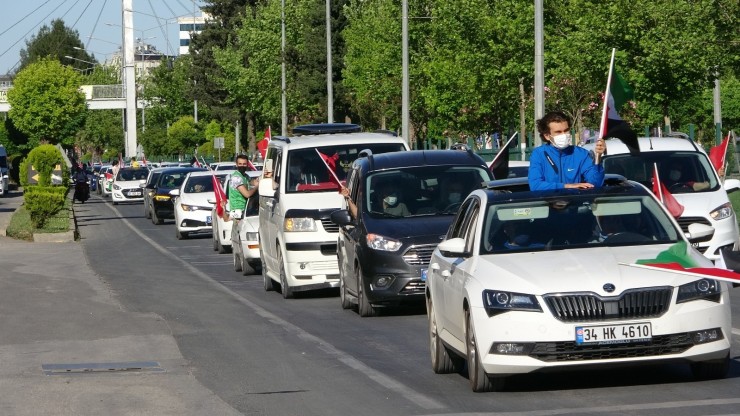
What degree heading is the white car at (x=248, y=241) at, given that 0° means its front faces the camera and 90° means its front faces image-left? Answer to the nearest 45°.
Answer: approximately 0°

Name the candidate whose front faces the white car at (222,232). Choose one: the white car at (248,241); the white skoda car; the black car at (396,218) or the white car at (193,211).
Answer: the white car at (193,211)

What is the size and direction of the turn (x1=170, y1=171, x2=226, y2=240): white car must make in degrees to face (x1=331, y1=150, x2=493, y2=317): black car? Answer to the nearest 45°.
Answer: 0° — it already faces it

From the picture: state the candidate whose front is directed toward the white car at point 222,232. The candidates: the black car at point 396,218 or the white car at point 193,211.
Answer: the white car at point 193,211

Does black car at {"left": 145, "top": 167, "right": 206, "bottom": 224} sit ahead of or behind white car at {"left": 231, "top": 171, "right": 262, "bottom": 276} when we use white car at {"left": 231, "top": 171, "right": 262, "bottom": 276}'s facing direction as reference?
behind

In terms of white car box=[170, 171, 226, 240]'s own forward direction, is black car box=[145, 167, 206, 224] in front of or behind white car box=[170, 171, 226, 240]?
behind

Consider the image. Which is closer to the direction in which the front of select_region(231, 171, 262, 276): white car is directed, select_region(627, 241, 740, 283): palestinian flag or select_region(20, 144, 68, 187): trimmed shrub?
the palestinian flag

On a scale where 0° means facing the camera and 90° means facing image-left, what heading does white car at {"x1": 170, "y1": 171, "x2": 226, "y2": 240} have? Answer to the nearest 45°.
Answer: approximately 0°
